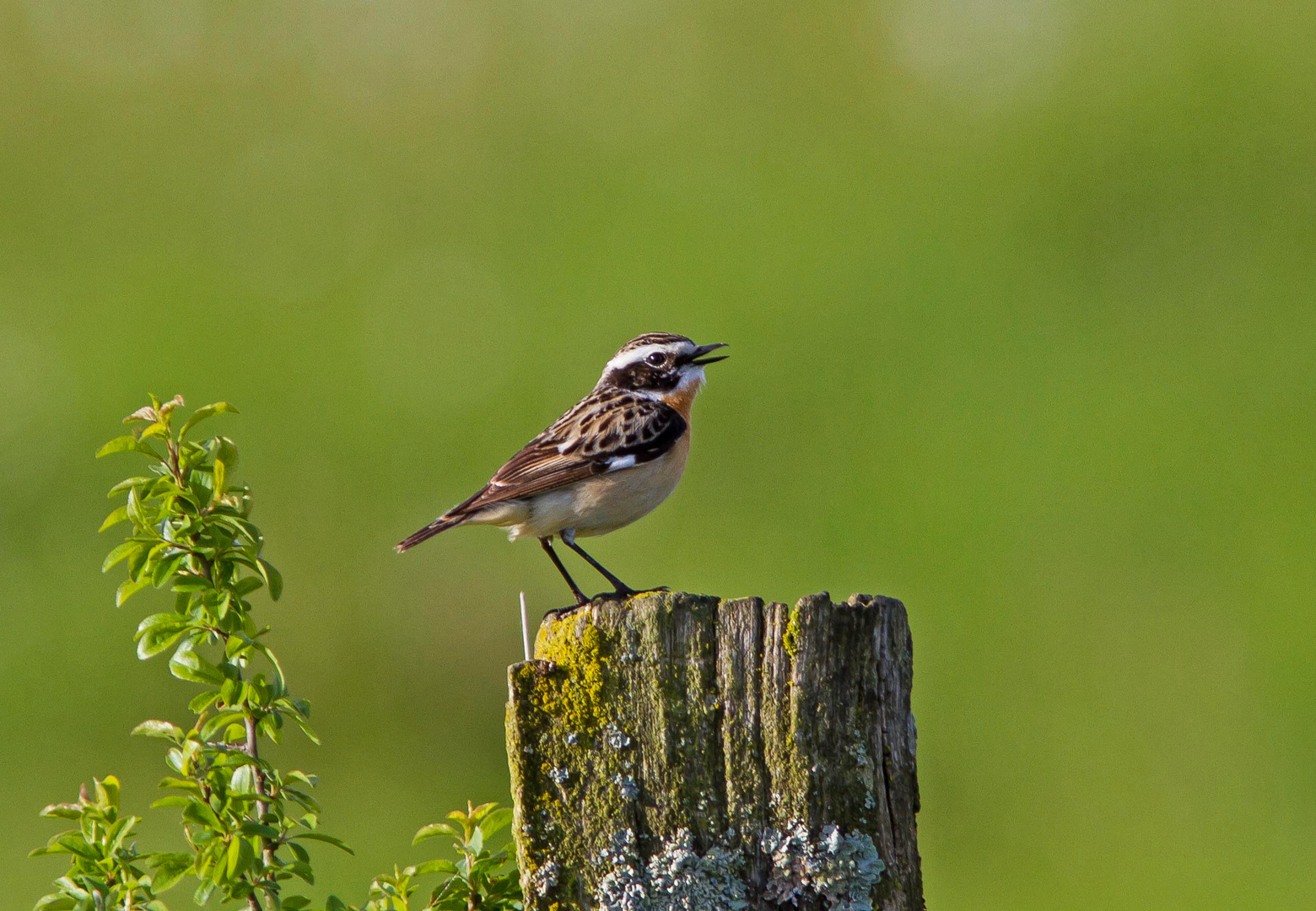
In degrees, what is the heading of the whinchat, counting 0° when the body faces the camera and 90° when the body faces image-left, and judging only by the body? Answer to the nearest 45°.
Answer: approximately 270°
